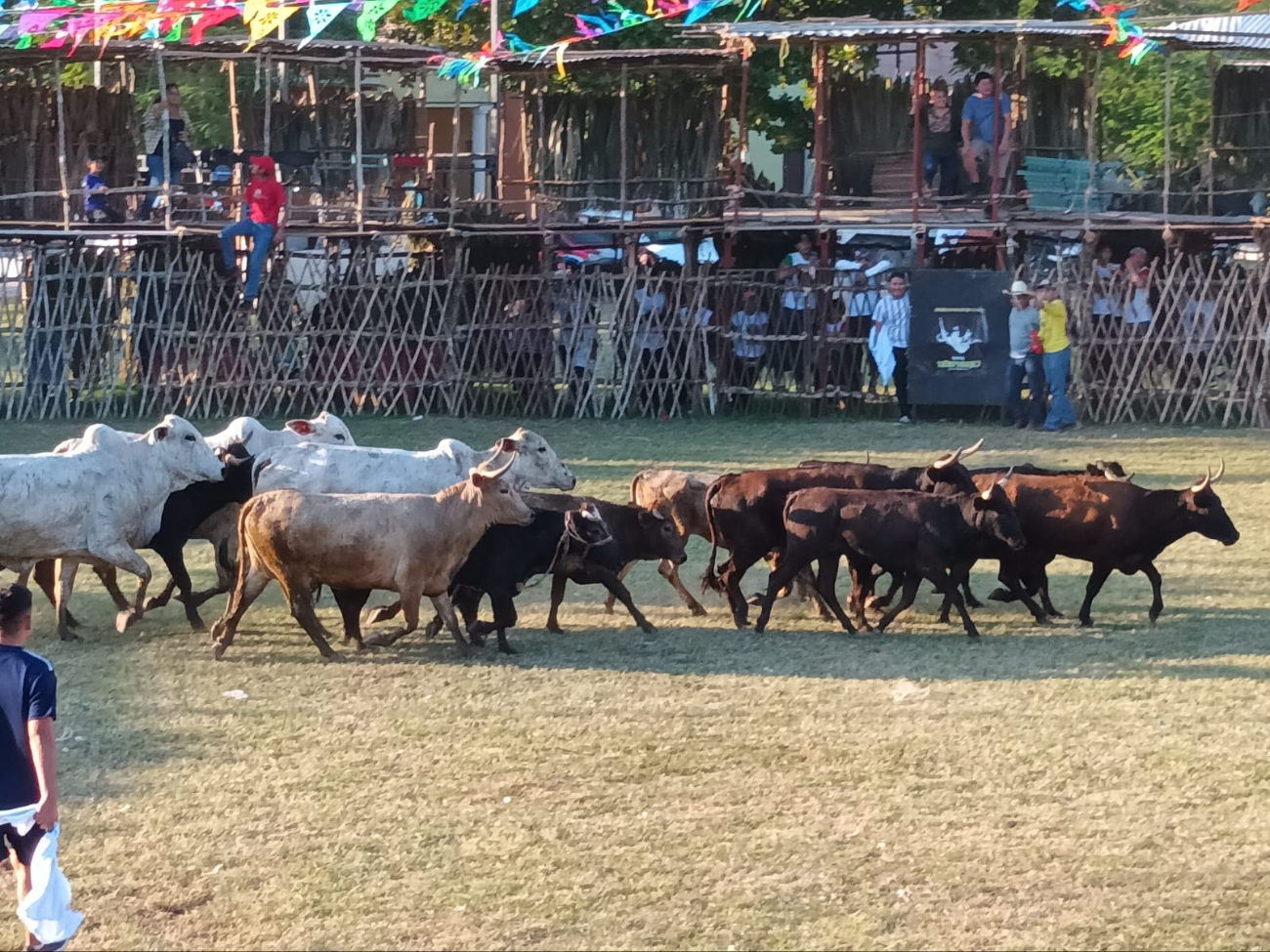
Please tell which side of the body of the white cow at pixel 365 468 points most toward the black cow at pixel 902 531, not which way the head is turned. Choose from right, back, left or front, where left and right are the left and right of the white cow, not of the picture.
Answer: front

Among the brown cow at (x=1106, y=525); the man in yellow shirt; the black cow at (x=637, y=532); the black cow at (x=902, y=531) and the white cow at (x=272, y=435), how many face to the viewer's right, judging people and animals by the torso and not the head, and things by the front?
4

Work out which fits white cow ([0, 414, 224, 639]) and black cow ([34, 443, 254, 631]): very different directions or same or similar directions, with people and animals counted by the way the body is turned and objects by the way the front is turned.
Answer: same or similar directions

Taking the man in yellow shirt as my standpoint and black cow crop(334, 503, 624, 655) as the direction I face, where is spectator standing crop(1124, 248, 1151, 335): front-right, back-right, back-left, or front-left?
back-left

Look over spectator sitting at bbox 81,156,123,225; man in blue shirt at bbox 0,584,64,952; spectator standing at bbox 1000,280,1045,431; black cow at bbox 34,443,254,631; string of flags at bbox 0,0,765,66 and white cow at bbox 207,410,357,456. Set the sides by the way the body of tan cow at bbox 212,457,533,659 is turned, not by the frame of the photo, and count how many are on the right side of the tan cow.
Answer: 1

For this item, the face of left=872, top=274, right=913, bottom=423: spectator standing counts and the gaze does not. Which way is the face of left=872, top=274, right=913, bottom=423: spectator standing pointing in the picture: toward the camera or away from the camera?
toward the camera

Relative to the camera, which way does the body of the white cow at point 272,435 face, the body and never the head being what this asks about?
to the viewer's right

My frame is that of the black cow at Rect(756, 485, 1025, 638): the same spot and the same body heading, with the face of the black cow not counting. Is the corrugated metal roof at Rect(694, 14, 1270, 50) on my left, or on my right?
on my left

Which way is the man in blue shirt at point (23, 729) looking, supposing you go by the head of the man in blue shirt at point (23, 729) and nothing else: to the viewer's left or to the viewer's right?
to the viewer's right

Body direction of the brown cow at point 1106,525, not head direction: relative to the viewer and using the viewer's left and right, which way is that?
facing to the right of the viewer

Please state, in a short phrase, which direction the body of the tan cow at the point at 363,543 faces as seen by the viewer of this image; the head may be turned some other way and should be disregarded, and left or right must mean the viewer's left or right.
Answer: facing to the right of the viewer

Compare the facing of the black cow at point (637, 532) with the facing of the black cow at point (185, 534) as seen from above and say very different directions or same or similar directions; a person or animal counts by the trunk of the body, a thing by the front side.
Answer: same or similar directions

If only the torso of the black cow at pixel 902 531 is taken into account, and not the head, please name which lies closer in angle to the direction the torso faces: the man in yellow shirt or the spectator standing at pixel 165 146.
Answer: the man in yellow shirt

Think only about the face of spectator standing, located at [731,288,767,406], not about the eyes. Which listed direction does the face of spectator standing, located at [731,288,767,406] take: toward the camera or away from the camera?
toward the camera

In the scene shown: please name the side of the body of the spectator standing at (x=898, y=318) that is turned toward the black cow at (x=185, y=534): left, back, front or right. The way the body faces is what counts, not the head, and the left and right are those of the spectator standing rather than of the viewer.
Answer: front

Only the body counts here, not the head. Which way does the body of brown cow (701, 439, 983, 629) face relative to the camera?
to the viewer's right

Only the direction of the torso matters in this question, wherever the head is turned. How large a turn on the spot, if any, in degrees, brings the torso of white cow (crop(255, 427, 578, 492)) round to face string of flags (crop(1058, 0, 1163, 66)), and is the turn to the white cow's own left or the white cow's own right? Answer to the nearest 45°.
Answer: approximately 45° to the white cow's own left

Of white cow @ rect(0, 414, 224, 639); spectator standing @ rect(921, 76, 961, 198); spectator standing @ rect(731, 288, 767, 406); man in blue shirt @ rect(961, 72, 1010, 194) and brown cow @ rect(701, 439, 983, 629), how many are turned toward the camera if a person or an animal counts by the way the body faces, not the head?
3

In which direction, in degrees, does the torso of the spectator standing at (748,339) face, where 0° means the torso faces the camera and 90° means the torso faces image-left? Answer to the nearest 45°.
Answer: approximately 0°

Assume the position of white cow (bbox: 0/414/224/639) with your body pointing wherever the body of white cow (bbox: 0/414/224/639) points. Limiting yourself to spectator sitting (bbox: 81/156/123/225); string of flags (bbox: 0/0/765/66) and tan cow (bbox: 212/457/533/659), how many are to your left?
2

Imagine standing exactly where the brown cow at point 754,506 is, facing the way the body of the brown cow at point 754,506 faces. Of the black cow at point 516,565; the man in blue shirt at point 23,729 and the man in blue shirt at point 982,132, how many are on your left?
1
